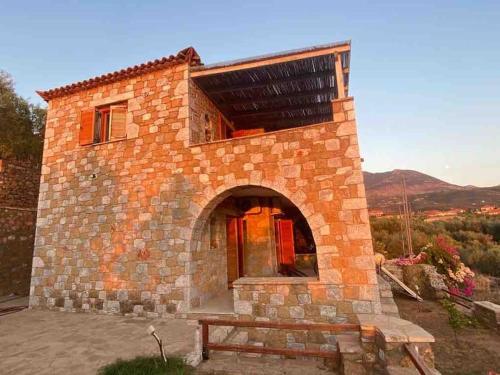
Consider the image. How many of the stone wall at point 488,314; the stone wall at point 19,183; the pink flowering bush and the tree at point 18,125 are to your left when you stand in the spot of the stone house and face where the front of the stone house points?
2

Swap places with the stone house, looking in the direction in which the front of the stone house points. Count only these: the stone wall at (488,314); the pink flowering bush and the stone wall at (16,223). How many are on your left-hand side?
2

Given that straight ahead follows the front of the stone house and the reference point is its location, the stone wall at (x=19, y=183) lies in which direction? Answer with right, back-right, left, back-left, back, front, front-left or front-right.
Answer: back-right

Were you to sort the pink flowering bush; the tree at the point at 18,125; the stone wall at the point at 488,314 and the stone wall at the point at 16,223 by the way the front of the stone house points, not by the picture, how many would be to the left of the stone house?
2

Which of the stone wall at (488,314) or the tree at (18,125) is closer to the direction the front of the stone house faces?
the stone wall

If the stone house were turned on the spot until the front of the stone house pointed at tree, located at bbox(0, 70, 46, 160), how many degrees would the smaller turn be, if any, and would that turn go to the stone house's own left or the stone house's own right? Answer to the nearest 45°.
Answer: approximately 135° to the stone house's own right

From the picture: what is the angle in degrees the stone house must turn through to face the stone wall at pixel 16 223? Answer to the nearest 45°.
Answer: approximately 135° to its right

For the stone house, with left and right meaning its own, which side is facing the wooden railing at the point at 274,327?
front

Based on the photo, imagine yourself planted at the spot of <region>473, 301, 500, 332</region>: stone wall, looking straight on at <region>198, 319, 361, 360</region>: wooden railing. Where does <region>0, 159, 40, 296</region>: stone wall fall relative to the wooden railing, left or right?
right

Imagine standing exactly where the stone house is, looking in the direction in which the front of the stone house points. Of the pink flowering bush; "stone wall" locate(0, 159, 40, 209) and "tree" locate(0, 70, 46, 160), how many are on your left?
1

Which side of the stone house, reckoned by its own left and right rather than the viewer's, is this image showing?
front

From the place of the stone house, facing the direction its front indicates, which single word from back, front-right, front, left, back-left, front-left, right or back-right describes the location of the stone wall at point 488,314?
left

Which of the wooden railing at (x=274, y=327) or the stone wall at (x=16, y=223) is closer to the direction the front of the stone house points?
the wooden railing

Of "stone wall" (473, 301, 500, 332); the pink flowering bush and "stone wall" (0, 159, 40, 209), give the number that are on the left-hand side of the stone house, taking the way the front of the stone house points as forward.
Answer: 2
